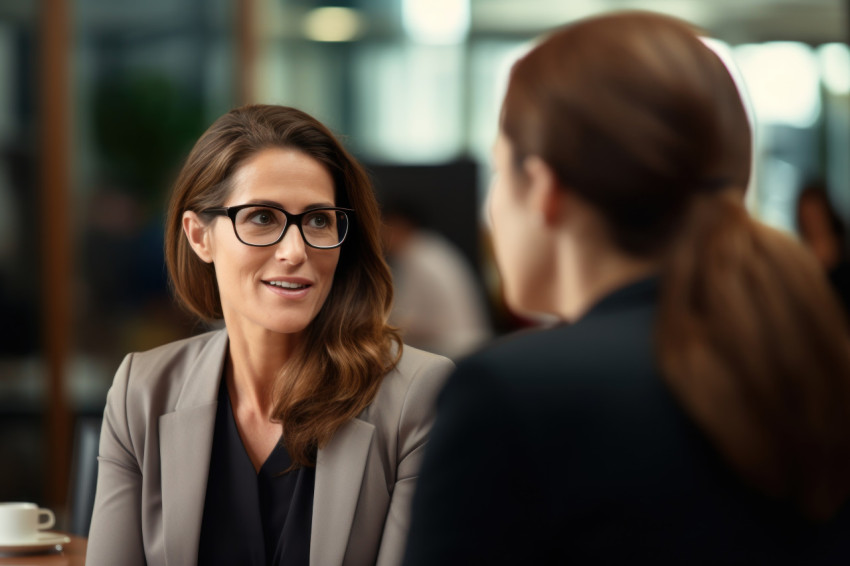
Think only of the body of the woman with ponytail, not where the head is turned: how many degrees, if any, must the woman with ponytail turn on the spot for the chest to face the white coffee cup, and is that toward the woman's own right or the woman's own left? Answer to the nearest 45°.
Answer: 0° — they already face it

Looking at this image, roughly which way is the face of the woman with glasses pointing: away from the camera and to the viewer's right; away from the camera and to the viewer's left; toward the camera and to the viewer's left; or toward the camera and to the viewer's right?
toward the camera and to the viewer's right

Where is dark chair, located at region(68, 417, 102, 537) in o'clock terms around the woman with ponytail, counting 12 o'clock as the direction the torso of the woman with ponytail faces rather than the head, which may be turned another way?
The dark chair is roughly at 12 o'clock from the woman with ponytail.

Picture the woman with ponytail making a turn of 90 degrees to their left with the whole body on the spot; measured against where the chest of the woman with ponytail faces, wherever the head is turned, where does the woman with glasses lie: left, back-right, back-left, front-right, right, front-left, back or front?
right

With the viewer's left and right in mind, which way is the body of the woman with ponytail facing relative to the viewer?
facing away from the viewer and to the left of the viewer

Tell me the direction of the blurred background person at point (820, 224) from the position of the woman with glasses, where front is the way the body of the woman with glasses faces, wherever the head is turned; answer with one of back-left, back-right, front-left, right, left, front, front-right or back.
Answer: back-left

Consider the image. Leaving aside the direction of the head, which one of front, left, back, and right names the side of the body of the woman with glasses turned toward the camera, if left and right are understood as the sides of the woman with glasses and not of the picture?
front
